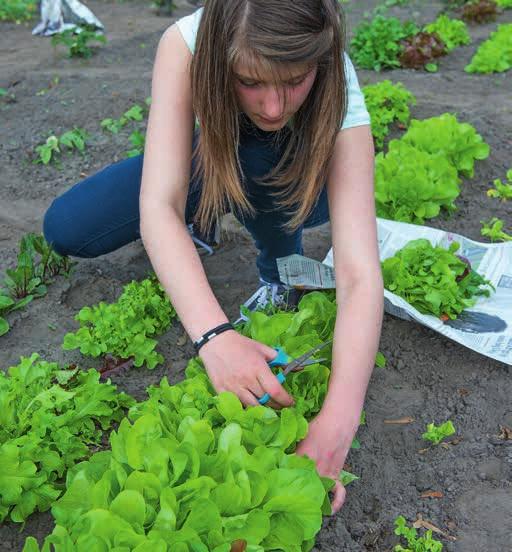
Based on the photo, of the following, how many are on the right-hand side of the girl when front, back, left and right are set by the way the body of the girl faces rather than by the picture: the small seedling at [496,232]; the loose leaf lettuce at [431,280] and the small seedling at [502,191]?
0

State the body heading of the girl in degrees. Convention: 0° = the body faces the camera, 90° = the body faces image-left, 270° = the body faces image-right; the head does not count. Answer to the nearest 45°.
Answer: approximately 0°

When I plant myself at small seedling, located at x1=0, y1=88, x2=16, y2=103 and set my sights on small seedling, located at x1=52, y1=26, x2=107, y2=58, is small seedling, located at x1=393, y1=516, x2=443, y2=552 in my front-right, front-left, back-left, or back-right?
back-right

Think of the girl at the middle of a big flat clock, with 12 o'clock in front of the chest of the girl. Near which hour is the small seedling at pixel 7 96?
The small seedling is roughly at 5 o'clock from the girl.

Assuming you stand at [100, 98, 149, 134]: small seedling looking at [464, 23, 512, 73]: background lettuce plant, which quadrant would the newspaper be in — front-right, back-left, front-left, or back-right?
front-right

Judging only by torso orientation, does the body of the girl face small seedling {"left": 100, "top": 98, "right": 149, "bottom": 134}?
no

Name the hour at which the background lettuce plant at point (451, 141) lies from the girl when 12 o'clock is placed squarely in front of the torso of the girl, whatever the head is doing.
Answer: The background lettuce plant is roughly at 7 o'clock from the girl.

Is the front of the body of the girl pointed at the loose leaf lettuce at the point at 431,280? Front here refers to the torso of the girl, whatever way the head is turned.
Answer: no

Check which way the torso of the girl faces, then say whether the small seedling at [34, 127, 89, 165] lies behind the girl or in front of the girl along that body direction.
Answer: behind

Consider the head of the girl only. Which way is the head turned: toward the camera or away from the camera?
toward the camera

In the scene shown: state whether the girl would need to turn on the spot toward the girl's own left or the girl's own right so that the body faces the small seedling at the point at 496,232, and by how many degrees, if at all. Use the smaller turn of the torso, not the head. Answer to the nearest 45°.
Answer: approximately 135° to the girl's own left

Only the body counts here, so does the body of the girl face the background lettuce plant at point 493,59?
no

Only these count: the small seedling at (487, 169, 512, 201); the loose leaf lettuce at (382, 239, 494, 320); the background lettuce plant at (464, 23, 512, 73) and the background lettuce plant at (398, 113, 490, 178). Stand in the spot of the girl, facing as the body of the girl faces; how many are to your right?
0

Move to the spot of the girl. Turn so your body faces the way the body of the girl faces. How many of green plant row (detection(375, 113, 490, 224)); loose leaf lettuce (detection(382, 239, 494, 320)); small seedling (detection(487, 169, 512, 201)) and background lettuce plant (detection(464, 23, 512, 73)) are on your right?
0

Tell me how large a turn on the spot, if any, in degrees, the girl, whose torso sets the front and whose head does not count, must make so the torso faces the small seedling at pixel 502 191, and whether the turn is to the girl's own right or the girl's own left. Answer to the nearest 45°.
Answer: approximately 135° to the girl's own left

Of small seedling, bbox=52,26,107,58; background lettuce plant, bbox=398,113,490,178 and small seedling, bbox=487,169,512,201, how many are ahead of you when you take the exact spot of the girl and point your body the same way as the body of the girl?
0

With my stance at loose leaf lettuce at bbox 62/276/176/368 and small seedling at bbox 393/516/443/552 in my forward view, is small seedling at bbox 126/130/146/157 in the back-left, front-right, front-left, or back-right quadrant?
back-left

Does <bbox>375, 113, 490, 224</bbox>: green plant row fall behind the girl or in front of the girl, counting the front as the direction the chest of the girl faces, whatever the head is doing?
behind
